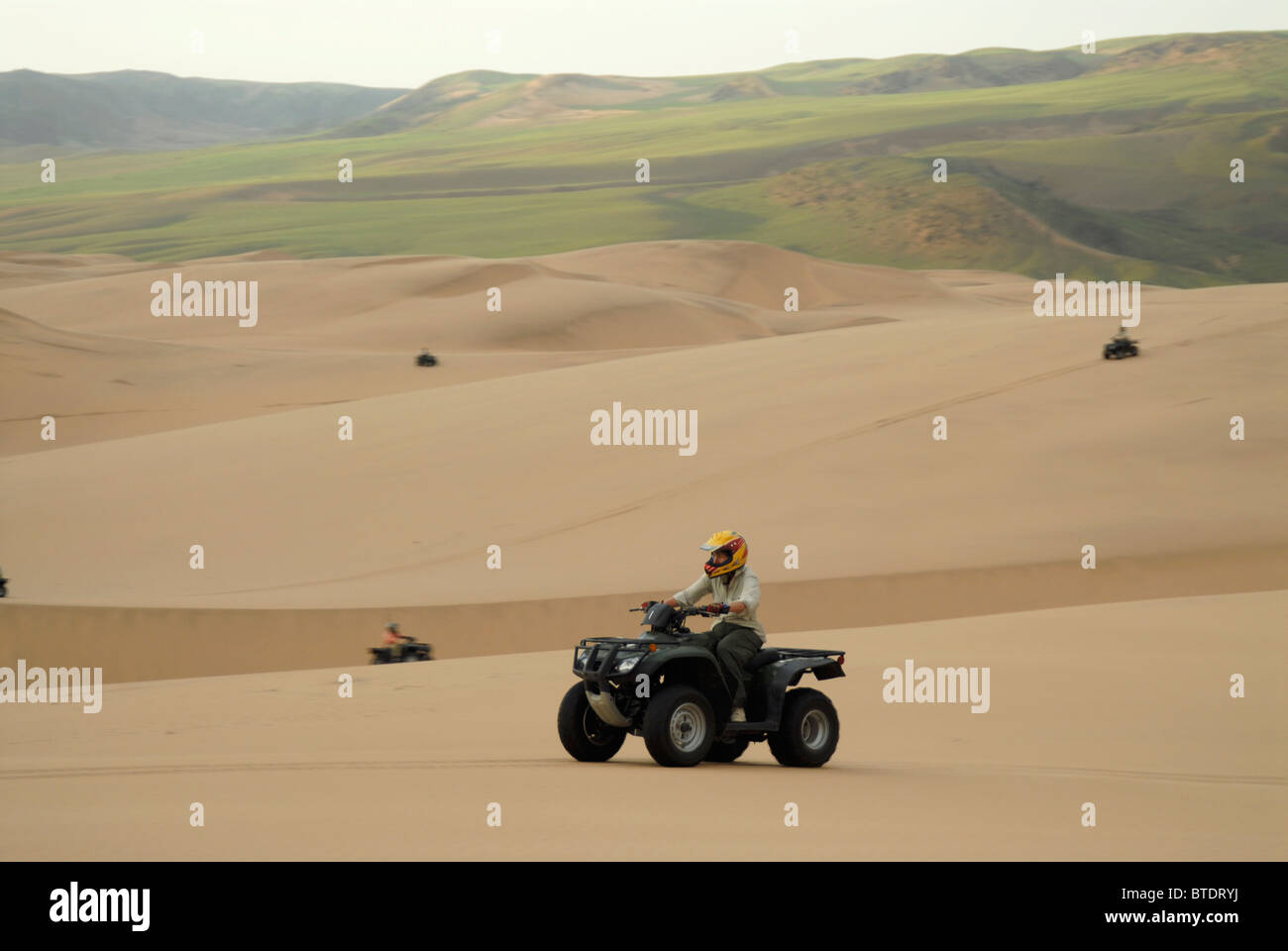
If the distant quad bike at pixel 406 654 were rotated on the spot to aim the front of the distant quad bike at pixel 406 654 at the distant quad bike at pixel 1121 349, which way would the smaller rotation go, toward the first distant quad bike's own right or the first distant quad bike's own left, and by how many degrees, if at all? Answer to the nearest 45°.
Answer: approximately 45° to the first distant quad bike's own left

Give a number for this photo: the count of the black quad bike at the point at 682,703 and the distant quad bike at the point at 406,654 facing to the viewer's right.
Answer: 1

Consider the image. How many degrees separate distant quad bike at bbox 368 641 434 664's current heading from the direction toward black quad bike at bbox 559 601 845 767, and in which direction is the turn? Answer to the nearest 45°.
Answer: approximately 90° to its right

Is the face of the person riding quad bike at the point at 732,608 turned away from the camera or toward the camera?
toward the camera

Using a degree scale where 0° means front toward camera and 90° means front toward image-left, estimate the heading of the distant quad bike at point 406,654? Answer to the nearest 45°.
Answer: approximately 270°

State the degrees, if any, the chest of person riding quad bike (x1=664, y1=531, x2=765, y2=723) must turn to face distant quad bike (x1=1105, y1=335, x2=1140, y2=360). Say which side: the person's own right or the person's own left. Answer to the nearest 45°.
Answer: approximately 135° to the person's own right

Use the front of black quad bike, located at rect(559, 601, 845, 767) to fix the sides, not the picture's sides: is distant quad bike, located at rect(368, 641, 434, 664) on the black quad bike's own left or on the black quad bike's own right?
on the black quad bike's own right

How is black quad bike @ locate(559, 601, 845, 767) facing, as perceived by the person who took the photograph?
facing the viewer and to the left of the viewer

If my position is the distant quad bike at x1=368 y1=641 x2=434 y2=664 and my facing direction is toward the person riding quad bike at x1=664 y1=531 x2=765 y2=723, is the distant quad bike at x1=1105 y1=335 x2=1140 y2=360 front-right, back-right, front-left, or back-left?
back-left

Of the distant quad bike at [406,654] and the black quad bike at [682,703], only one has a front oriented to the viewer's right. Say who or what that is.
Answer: the distant quad bike

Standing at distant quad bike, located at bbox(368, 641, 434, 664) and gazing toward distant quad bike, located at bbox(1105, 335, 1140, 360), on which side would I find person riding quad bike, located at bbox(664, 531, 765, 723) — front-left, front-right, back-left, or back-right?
back-right

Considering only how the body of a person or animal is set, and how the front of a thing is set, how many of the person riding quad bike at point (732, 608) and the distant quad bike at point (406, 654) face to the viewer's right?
1
